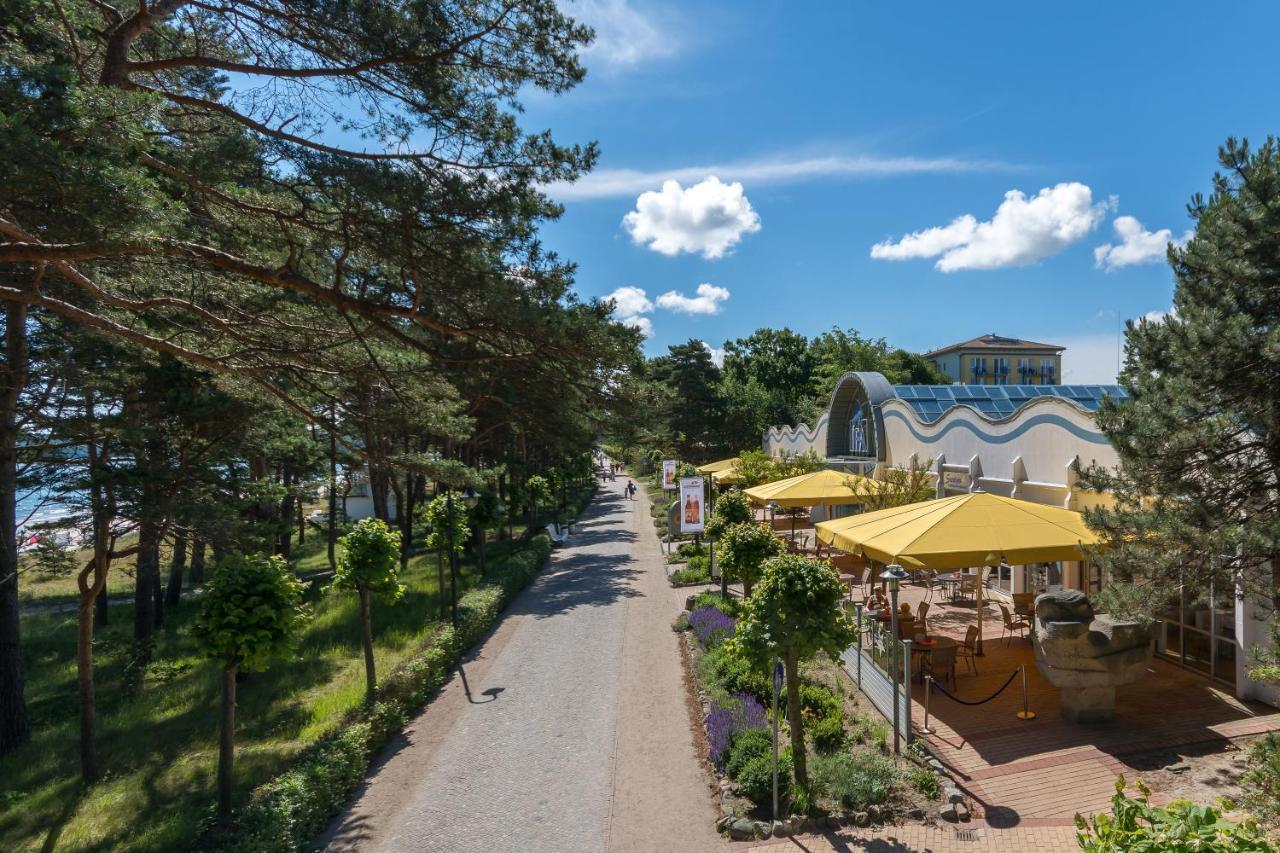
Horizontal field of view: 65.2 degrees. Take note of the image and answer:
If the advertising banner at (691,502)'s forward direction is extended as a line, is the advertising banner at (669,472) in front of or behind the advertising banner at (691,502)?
behind

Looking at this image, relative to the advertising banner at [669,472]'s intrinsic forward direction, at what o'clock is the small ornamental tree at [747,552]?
The small ornamental tree is roughly at 12 o'clock from the advertising banner.

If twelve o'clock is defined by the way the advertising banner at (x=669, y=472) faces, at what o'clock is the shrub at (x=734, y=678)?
The shrub is roughly at 12 o'clock from the advertising banner.

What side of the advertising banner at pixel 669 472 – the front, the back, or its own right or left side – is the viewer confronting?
front

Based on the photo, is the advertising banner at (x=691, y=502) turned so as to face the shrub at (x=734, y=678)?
yes

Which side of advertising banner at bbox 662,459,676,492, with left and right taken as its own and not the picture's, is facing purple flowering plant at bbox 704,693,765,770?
front

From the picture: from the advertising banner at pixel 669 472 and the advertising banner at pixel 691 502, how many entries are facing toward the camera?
2

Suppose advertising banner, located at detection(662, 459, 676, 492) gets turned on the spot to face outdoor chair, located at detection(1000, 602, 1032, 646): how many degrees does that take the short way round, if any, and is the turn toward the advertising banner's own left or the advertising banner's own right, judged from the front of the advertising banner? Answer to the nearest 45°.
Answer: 0° — it already faces it

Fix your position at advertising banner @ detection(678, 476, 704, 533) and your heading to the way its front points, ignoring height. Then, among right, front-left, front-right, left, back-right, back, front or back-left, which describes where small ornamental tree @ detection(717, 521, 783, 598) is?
front

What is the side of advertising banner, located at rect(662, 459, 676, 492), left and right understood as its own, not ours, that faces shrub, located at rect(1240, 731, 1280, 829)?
front

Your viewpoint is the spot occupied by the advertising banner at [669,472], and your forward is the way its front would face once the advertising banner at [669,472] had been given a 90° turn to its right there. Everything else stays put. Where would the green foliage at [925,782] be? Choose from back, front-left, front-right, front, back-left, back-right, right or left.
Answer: left

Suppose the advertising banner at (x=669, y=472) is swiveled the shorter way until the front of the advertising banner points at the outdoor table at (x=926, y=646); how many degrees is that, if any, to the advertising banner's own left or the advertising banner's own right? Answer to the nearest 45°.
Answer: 0° — it already faces it

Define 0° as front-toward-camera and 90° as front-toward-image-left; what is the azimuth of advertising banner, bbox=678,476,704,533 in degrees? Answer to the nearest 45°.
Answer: approximately 0°

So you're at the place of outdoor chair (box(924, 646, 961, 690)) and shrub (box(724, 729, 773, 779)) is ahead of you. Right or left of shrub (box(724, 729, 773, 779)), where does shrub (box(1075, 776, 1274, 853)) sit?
left

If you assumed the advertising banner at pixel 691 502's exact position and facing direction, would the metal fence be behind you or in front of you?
in front
